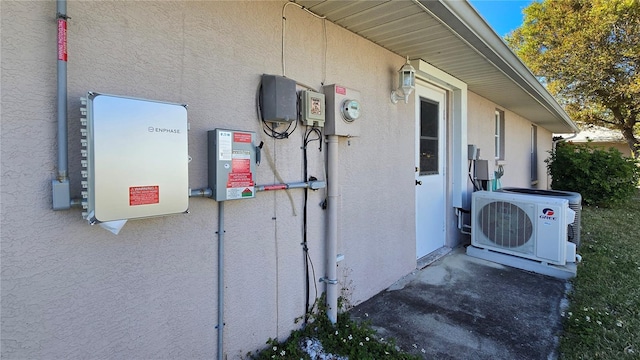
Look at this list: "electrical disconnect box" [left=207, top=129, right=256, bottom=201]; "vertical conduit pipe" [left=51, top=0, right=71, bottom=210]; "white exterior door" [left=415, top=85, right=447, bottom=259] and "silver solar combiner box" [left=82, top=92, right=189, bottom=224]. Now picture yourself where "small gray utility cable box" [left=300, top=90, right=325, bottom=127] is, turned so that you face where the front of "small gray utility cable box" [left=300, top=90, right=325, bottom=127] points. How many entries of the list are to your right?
3

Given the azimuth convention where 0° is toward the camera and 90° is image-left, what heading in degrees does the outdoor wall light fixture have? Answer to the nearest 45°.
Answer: approximately 315°

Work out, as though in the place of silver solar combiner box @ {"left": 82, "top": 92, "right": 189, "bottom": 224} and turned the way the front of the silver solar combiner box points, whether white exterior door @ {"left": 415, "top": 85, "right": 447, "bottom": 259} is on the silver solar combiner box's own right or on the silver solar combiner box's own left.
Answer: on the silver solar combiner box's own left

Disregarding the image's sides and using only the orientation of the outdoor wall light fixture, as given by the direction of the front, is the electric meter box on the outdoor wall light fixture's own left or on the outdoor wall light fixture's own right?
on the outdoor wall light fixture's own right

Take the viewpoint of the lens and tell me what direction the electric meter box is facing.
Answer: facing the viewer and to the right of the viewer

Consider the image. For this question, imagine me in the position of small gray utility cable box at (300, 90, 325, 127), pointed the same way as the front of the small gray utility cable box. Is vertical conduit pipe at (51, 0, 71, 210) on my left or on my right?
on my right

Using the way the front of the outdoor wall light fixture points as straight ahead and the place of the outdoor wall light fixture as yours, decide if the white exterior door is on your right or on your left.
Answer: on your left

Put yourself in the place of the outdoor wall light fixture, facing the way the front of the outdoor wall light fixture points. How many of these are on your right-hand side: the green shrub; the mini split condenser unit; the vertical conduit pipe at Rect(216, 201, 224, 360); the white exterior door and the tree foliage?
1

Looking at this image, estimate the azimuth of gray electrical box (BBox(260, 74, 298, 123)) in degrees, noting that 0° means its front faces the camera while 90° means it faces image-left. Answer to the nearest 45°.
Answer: approximately 315°

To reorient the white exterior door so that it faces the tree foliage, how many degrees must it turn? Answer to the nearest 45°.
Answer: approximately 90° to its left

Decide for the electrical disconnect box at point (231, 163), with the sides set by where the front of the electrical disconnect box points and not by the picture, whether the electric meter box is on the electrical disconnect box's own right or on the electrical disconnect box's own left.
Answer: on the electrical disconnect box's own left

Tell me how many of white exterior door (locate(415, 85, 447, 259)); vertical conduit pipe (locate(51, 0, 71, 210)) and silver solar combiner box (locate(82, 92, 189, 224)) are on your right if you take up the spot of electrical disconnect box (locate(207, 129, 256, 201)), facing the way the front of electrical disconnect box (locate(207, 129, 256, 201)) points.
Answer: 2

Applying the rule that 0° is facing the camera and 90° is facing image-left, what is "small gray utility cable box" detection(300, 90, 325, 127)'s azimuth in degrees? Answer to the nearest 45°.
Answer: approximately 315°

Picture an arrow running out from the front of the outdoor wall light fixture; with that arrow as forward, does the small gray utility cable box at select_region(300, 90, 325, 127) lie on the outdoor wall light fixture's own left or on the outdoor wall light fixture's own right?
on the outdoor wall light fixture's own right

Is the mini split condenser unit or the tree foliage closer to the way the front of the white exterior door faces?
the mini split condenser unit

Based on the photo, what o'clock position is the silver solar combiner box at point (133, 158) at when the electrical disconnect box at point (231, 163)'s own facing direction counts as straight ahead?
The silver solar combiner box is roughly at 3 o'clock from the electrical disconnect box.
